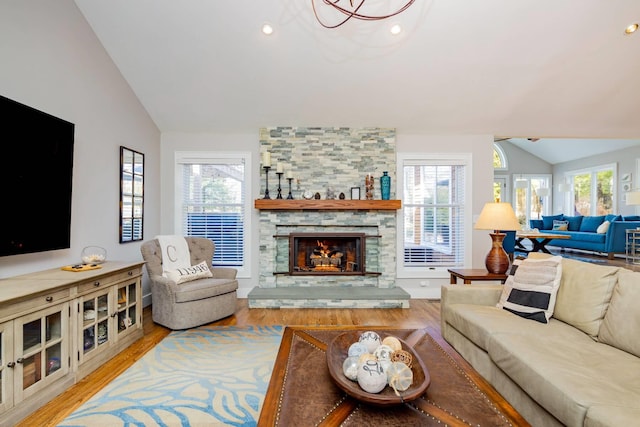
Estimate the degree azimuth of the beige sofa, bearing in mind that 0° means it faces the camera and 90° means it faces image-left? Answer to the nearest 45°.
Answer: approximately 45°

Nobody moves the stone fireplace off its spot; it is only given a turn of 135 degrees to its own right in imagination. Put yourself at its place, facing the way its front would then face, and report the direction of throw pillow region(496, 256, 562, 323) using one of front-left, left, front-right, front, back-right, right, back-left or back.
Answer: back

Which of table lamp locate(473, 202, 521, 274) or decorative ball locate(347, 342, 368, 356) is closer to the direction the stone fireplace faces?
the decorative ball

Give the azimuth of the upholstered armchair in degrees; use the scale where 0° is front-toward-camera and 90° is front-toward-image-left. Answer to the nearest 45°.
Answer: approximately 315°

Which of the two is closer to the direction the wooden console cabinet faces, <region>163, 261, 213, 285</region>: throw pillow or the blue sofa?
the blue sofa

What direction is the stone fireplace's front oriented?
toward the camera

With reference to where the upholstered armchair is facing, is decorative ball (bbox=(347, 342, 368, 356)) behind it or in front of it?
in front

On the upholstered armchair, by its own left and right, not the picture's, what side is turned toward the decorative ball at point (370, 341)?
front

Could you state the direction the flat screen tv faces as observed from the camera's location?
facing the viewer and to the right of the viewer

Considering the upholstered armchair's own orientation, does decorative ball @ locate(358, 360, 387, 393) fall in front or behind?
in front

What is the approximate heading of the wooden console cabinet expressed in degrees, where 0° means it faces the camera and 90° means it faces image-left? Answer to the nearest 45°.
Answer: approximately 315°

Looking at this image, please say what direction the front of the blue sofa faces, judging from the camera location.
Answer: facing the viewer and to the left of the viewer
